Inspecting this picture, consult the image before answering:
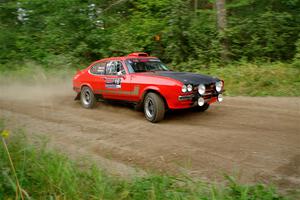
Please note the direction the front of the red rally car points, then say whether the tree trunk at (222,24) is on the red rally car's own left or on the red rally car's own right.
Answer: on the red rally car's own left
